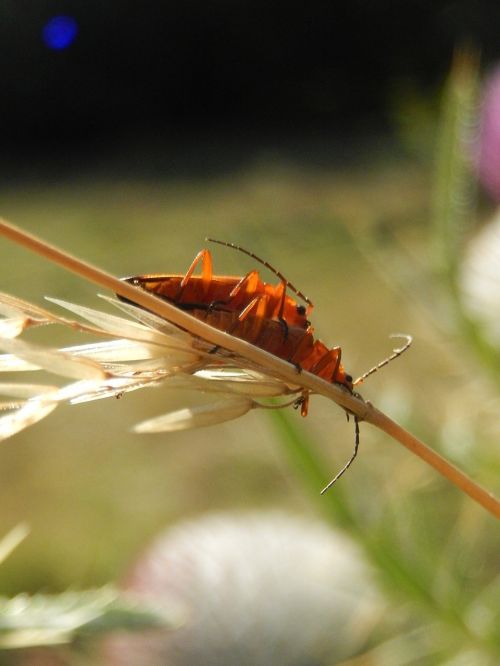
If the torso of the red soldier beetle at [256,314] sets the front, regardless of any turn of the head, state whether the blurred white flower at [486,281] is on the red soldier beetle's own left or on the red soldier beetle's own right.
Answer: on the red soldier beetle's own left

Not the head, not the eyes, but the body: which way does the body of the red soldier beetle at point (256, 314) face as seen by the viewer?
to the viewer's right
